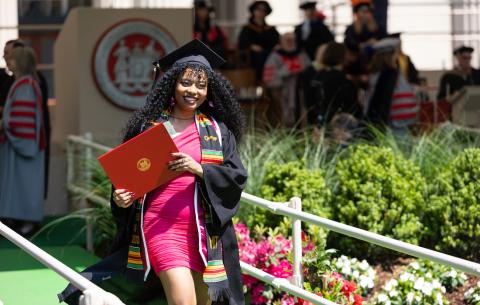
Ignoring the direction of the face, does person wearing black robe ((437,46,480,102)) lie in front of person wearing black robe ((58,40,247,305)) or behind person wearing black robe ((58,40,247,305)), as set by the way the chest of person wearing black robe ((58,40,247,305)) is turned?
behind

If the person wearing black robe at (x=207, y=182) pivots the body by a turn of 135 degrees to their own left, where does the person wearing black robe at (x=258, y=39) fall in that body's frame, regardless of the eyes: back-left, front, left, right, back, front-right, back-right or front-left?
front-left

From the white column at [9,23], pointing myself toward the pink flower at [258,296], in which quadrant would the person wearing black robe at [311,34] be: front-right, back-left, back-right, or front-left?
front-left

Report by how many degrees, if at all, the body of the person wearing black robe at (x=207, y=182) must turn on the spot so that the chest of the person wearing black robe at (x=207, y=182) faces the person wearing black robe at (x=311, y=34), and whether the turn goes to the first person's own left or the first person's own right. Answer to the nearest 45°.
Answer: approximately 180°

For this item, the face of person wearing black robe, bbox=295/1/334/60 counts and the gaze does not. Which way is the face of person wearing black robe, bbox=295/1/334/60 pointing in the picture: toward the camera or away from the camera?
toward the camera

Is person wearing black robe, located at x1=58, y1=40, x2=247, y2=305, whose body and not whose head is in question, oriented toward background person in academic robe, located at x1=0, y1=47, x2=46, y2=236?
no

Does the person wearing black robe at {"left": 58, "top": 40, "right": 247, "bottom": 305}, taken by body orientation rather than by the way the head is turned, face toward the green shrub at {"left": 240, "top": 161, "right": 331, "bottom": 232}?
no

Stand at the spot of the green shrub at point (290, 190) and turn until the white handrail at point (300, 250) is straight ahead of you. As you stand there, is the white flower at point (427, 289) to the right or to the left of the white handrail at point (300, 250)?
left

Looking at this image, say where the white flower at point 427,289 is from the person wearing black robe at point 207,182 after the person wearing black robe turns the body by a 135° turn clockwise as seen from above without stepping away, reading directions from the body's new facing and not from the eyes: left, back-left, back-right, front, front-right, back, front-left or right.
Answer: right

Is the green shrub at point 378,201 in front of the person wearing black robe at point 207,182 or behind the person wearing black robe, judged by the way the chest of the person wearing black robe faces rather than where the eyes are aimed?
behind

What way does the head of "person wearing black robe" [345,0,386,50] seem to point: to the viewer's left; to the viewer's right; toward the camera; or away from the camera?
toward the camera

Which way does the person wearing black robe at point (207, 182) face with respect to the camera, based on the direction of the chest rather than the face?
toward the camera

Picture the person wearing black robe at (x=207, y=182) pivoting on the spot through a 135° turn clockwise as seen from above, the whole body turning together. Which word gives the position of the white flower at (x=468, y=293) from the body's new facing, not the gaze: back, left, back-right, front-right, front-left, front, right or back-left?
right

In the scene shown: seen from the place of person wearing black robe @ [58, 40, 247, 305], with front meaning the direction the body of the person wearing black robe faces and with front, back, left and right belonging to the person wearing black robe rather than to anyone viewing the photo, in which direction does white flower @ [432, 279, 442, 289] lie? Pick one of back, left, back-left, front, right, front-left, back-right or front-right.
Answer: back-left

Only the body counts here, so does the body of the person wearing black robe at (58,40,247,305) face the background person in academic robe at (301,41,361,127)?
no

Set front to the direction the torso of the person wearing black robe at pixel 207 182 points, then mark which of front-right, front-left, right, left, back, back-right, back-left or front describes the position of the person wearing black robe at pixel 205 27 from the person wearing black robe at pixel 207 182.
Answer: back

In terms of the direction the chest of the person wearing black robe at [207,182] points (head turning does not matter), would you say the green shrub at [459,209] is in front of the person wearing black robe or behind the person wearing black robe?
behind
